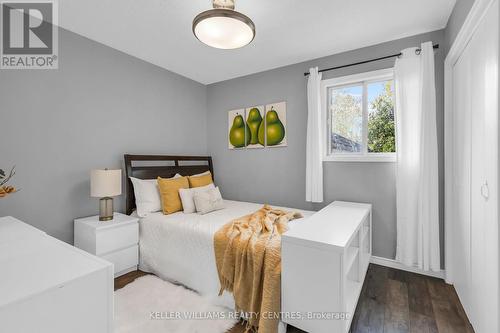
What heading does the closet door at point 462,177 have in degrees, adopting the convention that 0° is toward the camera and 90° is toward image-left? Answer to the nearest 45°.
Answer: approximately 90°

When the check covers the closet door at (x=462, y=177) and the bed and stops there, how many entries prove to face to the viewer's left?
1

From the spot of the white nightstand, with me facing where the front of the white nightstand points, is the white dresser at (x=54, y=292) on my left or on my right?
on my right

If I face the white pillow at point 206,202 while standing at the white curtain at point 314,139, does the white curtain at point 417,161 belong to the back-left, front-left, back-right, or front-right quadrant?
back-left

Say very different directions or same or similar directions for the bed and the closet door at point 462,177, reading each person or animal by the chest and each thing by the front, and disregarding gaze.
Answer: very different directions

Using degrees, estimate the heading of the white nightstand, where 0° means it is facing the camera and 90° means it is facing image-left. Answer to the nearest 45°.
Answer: approximately 315°

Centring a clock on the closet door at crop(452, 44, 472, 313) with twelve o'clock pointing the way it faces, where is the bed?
The bed is roughly at 11 o'clock from the closet door.

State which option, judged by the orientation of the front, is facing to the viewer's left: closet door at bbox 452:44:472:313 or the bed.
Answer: the closet door

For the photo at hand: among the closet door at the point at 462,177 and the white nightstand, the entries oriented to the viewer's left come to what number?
1
